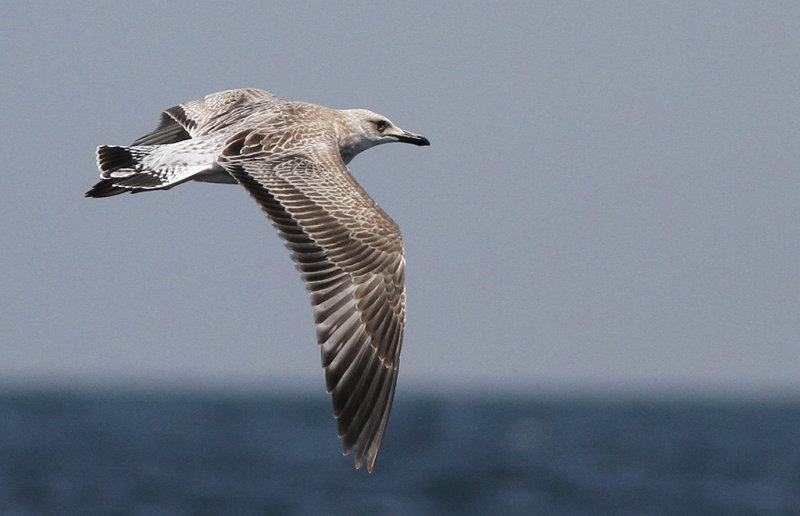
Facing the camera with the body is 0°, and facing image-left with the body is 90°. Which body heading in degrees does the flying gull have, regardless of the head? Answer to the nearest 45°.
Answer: approximately 270°
